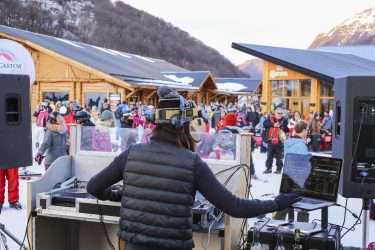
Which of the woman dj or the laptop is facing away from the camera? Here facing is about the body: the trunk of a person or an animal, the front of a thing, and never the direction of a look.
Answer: the woman dj

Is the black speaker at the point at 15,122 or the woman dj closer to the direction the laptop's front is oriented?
the woman dj

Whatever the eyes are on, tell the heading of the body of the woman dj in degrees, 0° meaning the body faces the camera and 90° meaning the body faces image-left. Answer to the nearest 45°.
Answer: approximately 180°

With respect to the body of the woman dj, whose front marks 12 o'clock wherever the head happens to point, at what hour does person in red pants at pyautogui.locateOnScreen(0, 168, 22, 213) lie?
The person in red pants is roughly at 11 o'clock from the woman dj.

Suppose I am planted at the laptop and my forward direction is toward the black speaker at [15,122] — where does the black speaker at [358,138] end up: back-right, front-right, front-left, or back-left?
back-right
